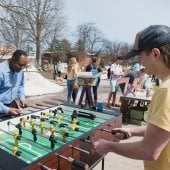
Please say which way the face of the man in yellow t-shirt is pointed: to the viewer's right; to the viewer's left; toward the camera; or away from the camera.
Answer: to the viewer's left

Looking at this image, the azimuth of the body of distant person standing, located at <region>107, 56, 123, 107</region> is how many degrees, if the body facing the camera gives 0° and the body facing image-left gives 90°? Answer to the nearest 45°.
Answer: approximately 315°

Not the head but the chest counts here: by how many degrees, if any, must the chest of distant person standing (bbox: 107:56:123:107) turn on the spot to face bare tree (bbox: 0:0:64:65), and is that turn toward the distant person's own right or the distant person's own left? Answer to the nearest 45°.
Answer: approximately 180°

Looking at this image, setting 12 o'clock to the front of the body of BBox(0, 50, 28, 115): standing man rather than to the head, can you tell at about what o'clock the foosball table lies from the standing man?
The foosball table is roughly at 1 o'clock from the standing man.

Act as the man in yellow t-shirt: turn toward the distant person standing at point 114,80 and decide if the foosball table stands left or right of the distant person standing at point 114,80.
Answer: left

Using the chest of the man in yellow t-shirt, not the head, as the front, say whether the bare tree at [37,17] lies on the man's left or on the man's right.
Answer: on the man's right

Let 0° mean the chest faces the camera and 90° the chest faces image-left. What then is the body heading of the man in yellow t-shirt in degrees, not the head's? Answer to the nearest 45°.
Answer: approximately 90°

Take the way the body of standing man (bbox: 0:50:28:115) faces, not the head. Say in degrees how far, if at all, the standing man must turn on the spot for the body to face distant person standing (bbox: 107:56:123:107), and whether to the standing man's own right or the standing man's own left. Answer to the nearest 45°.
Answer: approximately 90° to the standing man's own left
